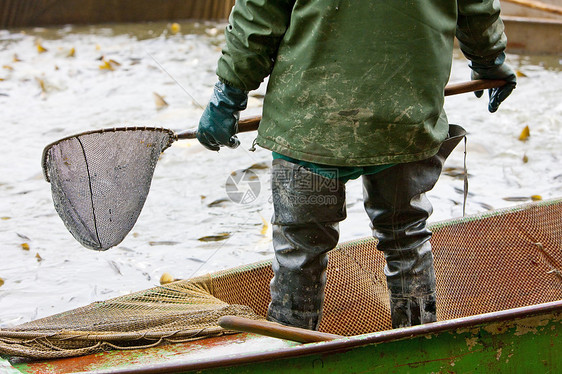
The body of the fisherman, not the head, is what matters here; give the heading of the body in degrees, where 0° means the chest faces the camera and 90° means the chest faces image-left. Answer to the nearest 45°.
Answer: approximately 180°

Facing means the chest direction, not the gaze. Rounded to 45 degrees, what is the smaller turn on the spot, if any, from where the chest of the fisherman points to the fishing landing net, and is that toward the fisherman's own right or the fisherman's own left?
approximately 90° to the fisherman's own left
